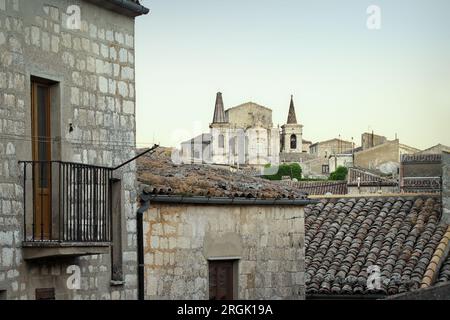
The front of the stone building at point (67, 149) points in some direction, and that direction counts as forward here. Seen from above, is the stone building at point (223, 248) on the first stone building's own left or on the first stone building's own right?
on the first stone building's own left

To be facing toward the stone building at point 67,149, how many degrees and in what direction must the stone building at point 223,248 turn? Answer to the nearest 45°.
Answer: approximately 45° to its right

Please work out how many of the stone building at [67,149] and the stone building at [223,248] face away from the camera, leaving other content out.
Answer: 0

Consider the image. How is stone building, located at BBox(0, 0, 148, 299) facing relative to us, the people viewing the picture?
facing the viewer and to the right of the viewer
